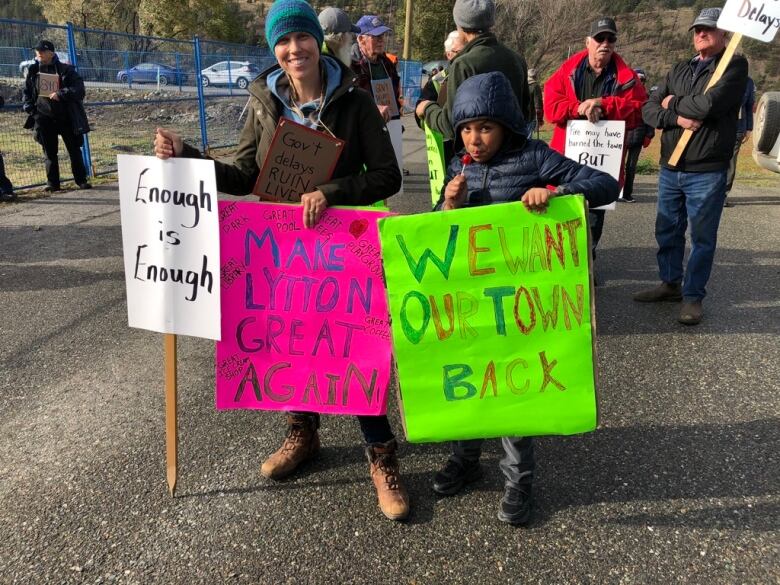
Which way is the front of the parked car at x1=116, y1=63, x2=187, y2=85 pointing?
to the viewer's left

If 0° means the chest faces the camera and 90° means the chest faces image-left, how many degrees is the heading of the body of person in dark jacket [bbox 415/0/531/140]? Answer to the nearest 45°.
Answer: approximately 135°

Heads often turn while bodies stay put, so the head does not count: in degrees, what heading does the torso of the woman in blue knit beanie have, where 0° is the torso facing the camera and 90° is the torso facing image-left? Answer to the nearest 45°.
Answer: approximately 0°

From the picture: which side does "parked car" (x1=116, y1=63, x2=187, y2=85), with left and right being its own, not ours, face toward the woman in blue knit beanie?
left

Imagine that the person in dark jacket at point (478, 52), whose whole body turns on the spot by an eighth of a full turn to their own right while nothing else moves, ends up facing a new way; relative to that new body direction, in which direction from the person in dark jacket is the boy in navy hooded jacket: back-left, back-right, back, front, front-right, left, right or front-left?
back

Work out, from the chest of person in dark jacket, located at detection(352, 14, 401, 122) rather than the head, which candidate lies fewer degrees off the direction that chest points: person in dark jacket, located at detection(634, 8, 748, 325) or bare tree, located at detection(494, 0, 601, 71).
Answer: the person in dark jacket

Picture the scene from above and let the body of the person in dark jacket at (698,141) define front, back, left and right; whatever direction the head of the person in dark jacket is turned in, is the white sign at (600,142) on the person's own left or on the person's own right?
on the person's own right
